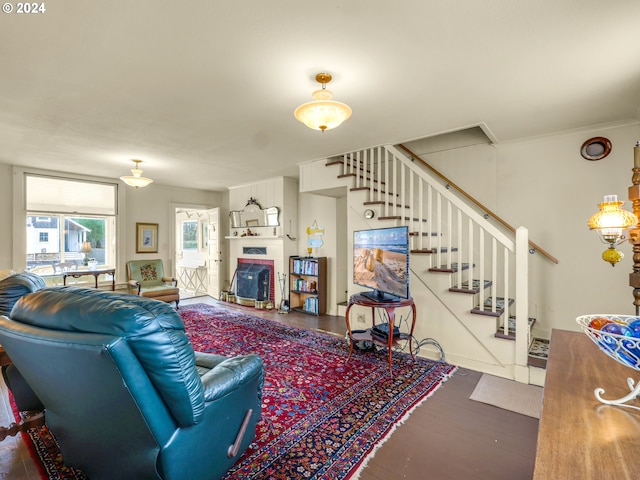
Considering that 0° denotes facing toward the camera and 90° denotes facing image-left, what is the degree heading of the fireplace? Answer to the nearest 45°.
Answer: approximately 45°

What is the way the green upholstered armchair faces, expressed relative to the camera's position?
facing the viewer and to the right of the viewer

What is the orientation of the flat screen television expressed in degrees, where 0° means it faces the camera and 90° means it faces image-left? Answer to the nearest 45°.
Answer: approximately 45°

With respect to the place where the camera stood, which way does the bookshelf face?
facing the viewer and to the left of the viewer

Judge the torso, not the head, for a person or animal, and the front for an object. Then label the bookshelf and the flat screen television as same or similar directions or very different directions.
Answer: same or similar directions

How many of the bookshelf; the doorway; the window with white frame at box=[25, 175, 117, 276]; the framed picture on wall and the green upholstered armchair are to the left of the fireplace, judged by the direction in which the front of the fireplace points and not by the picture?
1

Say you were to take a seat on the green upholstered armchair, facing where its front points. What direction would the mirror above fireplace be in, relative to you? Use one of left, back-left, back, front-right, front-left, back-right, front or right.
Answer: front-left

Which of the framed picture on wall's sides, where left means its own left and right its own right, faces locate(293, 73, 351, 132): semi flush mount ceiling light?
front

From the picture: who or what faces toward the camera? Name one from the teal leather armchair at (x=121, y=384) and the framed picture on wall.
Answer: the framed picture on wall

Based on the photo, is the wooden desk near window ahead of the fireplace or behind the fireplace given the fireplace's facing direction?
ahead

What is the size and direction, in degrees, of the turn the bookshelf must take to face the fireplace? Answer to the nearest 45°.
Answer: approximately 90° to its right

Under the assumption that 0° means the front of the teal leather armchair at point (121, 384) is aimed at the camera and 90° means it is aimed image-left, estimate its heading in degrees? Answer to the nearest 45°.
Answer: approximately 225°

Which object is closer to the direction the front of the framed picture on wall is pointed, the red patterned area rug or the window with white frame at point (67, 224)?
the red patterned area rug

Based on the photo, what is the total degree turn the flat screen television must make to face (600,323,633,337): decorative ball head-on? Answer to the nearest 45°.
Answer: approximately 45° to its left

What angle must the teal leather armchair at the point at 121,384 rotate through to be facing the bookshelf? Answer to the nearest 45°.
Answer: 0° — it already faces it

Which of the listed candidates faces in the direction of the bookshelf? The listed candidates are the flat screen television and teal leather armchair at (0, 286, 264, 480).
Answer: the teal leather armchair

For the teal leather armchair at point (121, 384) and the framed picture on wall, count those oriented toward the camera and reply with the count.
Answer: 1

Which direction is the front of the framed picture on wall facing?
toward the camera
